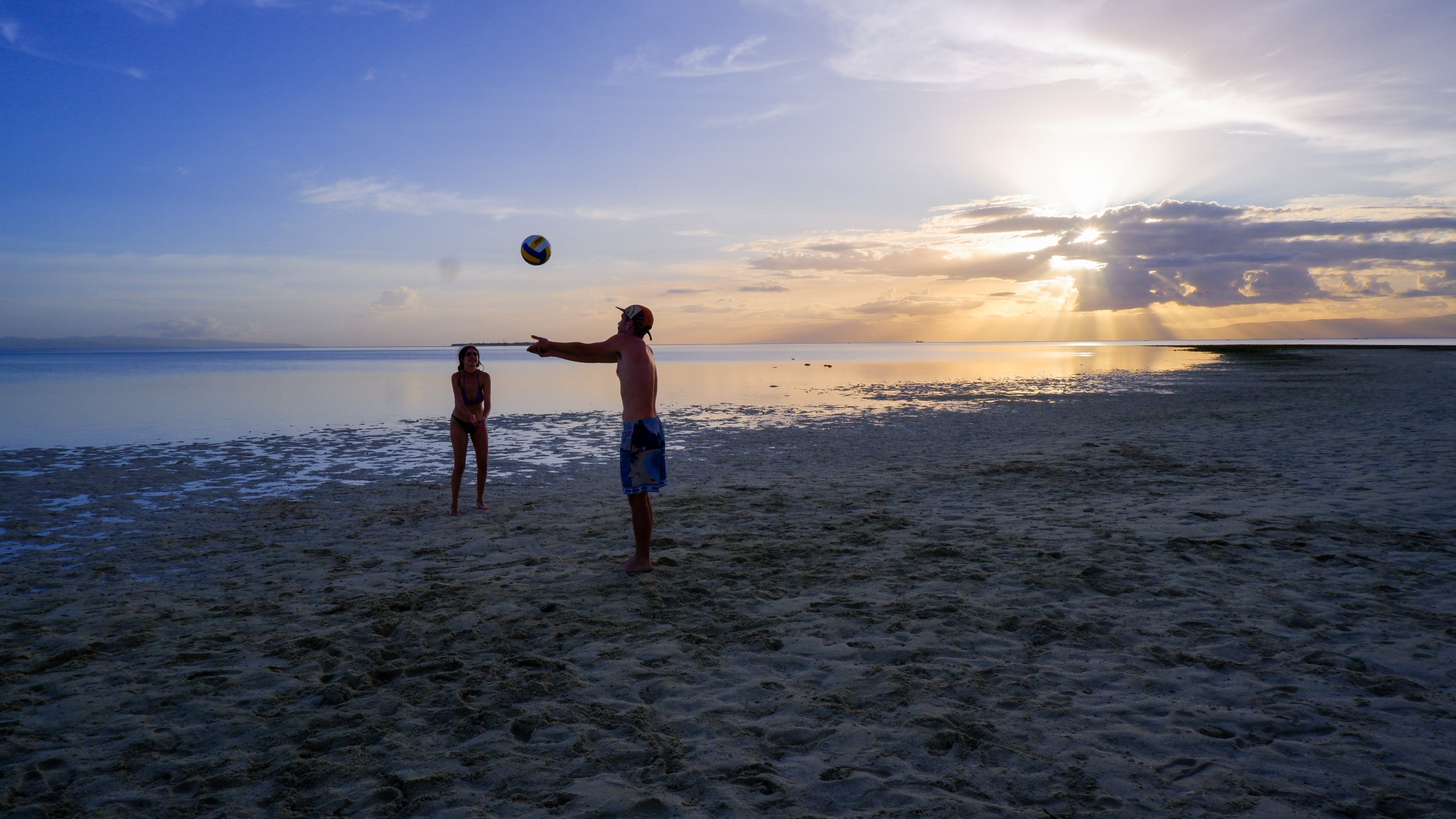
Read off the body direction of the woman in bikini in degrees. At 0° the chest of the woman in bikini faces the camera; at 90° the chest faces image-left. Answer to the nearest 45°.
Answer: approximately 0°

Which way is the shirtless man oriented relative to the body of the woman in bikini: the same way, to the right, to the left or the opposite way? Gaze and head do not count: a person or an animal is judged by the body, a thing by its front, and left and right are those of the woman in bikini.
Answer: to the right

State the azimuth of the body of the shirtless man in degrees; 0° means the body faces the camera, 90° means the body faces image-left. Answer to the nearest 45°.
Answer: approximately 90°

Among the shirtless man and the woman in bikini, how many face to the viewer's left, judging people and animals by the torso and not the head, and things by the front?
1

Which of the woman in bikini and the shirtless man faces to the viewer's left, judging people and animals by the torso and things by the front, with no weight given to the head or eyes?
the shirtless man

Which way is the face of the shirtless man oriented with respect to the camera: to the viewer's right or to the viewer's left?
to the viewer's left
